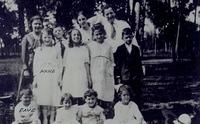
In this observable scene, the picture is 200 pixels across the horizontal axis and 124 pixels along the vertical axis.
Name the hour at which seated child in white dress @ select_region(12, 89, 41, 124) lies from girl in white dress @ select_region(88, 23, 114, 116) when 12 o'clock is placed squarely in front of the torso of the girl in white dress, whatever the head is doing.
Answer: The seated child in white dress is roughly at 3 o'clock from the girl in white dress.

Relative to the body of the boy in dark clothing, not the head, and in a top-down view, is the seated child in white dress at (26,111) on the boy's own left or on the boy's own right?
on the boy's own right

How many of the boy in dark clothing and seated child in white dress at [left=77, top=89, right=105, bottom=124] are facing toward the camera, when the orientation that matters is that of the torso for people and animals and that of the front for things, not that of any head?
2

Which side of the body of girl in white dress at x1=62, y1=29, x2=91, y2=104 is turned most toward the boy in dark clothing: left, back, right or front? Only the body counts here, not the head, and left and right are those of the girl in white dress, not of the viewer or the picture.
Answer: left

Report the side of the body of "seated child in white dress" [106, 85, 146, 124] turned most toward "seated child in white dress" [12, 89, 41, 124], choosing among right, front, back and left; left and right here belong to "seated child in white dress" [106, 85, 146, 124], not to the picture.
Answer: right
